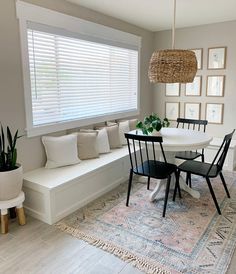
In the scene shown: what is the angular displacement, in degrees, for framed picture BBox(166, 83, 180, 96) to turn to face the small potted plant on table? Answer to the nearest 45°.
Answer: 0° — it already faces it

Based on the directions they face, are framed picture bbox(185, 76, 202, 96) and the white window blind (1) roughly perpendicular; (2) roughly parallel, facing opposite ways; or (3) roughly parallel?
roughly perpendicular

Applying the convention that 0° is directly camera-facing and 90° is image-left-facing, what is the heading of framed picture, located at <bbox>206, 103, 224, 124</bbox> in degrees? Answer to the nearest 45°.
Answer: approximately 0°

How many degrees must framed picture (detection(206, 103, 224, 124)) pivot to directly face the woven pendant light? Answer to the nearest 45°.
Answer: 0° — it already faces it

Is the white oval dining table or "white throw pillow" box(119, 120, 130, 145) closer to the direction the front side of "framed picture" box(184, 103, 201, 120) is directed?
the white oval dining table

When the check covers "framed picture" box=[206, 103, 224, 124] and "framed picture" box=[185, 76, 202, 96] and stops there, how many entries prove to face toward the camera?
2

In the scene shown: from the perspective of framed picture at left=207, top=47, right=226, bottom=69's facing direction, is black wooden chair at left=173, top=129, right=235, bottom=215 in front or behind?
in front

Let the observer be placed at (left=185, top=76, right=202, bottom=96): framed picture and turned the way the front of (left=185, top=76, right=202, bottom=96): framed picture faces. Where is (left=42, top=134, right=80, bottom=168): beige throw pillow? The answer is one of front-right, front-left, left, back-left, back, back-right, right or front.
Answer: front-right

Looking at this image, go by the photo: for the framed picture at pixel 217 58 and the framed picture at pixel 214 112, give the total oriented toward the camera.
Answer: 2

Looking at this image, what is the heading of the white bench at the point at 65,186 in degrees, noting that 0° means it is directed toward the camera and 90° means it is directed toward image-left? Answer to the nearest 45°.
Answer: approximately 315°

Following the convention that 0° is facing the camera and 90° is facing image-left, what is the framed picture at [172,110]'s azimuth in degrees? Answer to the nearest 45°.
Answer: approximately 0°

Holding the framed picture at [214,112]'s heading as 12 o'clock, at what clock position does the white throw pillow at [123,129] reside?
The white throw pillow is roughly at 2 o'clock from the framed picture.

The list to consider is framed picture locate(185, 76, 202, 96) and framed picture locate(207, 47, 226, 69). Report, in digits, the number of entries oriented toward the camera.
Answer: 2

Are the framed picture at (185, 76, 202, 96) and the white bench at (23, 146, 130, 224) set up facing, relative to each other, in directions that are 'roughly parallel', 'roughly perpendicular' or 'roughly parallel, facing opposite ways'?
roughly perpendicular
